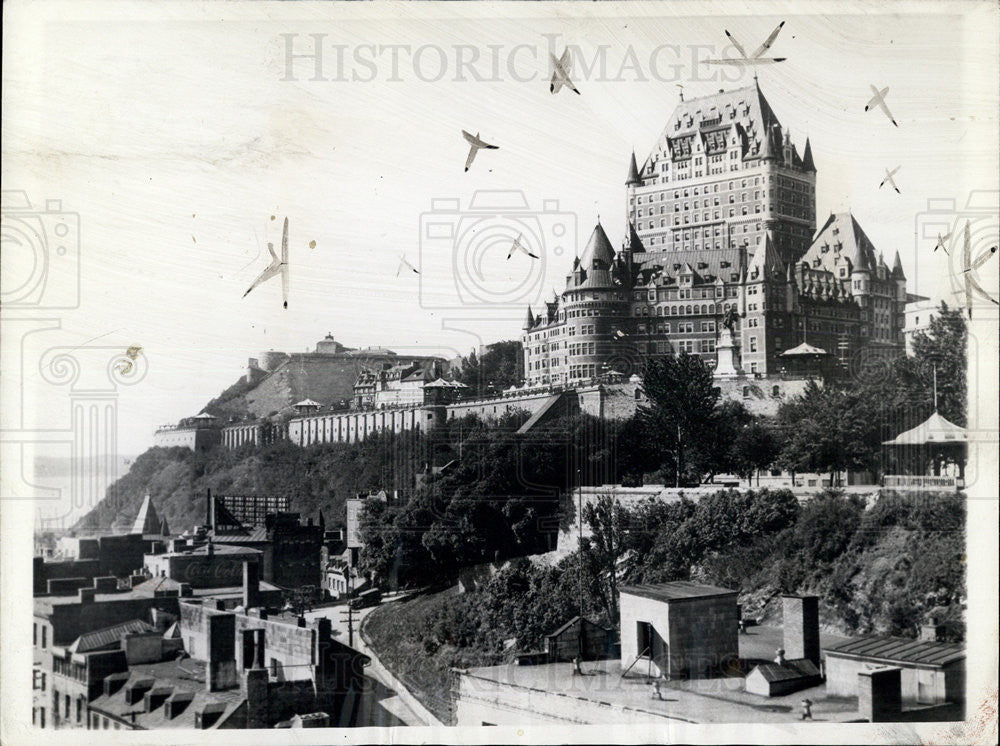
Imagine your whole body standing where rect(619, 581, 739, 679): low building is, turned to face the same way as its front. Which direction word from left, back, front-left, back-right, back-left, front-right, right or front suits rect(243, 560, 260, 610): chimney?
front-right
